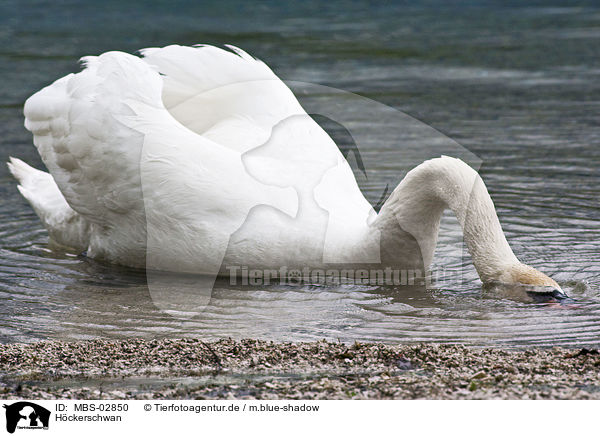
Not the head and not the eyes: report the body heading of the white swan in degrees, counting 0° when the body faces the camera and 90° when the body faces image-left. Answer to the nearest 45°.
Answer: approximately 270°
